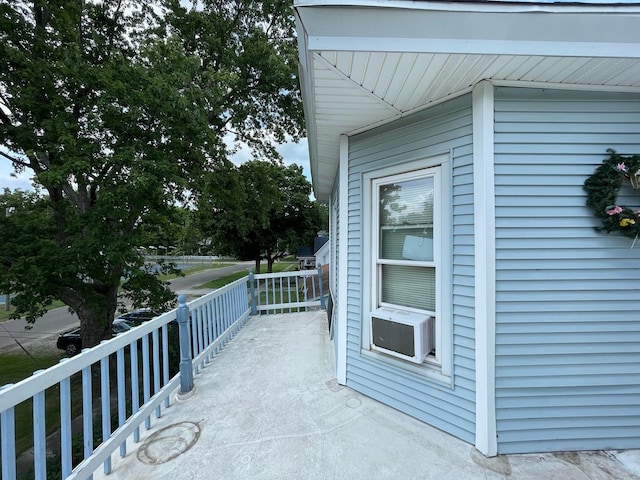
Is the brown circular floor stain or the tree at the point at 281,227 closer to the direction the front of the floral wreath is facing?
the brown circular floor stain

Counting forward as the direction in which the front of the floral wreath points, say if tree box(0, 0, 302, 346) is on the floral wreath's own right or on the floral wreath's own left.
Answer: on the floral wreath's own right

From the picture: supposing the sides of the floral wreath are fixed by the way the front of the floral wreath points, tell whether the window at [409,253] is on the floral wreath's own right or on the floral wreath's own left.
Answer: on the floral wreath's own right

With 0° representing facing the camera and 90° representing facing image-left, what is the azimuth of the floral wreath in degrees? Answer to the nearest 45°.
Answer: approximately 0°

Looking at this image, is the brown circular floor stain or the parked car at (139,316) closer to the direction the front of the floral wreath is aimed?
the brown circular floor stain
